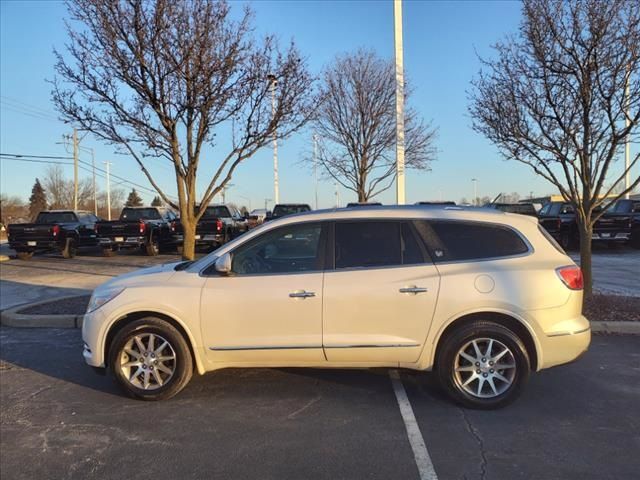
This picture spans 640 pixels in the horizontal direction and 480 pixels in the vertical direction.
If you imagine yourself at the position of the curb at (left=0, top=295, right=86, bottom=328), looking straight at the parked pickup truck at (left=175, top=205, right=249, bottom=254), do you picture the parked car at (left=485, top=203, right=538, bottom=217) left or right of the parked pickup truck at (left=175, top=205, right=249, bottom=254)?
right

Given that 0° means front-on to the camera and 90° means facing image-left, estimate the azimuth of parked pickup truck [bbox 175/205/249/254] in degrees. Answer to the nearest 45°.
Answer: approximately 225°

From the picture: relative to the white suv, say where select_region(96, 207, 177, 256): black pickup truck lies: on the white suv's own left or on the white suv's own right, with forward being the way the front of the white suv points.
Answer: on the white suv's own right

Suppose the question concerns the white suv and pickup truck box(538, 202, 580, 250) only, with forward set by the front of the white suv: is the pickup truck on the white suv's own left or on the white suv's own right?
on the white suv's own right

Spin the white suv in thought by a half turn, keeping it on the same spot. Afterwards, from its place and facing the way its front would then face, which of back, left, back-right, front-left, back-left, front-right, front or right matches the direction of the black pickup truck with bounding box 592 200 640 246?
front-left

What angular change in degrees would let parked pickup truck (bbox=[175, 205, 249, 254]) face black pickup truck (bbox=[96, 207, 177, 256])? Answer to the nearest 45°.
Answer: approximately 135° to its left

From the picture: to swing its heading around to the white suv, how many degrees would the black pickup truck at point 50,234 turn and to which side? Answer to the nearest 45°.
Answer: approximately 135° to its right

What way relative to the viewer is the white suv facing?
to the viewer's left

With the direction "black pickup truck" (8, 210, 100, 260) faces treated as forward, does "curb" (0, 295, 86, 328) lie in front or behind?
behind

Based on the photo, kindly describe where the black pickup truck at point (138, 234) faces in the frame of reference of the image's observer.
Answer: facing away from the viewer and to the right of the viewer

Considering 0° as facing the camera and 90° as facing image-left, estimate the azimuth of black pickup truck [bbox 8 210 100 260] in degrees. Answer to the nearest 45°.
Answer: approximately 225°
